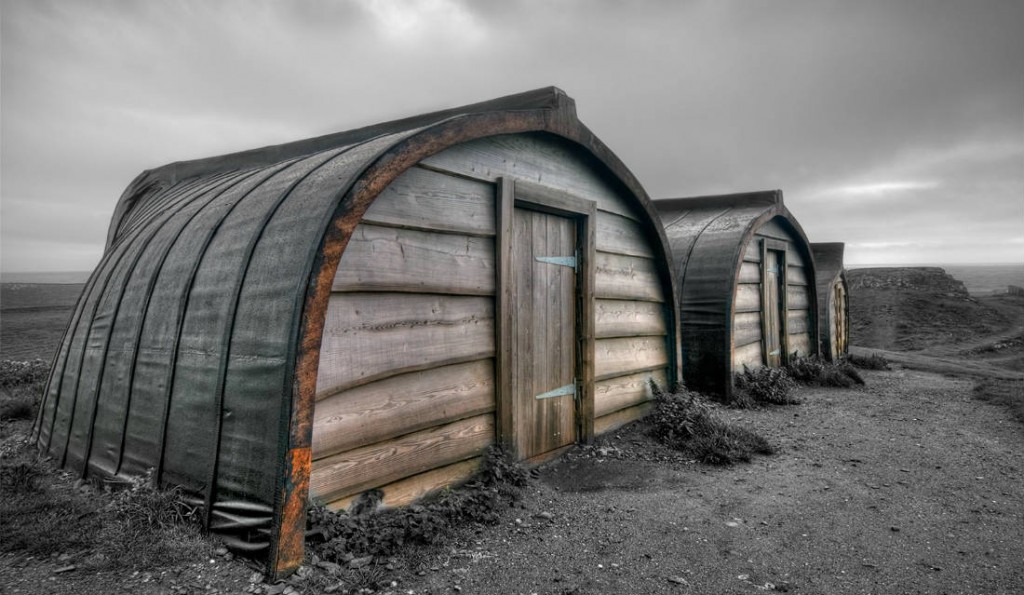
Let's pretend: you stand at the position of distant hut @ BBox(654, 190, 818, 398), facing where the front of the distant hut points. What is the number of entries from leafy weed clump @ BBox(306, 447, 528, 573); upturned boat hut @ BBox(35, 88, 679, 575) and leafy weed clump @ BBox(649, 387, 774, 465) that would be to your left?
0

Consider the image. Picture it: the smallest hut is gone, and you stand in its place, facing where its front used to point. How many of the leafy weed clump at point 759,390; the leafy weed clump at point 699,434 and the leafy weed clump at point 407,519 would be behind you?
0

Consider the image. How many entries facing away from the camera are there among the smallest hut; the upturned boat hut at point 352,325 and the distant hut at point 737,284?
0

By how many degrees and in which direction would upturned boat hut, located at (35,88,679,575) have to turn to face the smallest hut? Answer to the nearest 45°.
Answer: approximately 90° to its left

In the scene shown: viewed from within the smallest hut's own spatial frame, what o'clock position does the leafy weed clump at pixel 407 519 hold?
The leafy weed clump is roughly at 2 o'clock from the smallest hut.

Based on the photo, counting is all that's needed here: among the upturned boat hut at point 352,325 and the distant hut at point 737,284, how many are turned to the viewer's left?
0

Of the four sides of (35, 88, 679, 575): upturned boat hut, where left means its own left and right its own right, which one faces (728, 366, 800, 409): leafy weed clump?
left

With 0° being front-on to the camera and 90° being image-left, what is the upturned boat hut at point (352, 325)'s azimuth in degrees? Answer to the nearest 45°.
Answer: approximately 315°

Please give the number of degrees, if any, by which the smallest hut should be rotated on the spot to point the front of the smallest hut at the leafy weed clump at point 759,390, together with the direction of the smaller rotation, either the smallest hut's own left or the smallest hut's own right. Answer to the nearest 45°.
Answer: approximately 45° to the smallest hut's own right

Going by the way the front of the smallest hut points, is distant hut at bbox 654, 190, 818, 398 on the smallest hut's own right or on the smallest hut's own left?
on the smallest hut's own right

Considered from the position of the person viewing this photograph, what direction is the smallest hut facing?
facing the viewer and to the right of the viewer

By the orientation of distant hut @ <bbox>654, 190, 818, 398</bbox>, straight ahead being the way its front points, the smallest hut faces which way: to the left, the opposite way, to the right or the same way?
the same way

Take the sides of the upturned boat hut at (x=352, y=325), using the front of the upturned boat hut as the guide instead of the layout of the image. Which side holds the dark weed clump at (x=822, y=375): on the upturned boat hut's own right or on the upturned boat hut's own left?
on the upturned boat hut's own left
